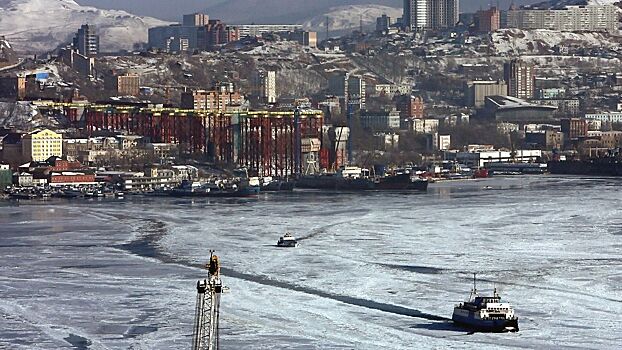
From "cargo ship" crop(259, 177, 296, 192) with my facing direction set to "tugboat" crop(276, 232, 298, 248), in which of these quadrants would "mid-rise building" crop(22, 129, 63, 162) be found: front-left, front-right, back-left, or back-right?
back-right
